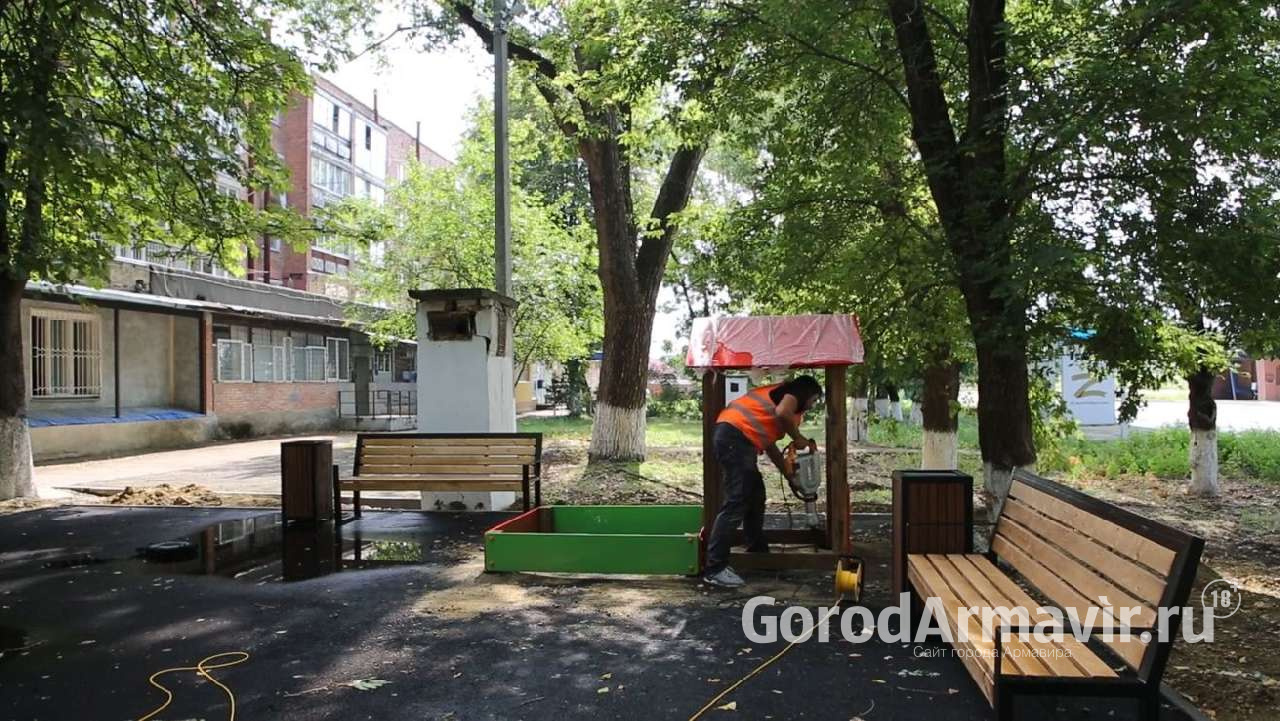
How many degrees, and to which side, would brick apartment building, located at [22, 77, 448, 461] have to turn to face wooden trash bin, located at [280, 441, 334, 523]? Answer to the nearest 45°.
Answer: approximately 45° to its right

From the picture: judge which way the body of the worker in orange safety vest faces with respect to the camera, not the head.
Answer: to the viewer's right

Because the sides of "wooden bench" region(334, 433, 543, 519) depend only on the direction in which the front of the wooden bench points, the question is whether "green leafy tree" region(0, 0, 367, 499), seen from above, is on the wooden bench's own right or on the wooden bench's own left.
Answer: on the wooden bench's own right

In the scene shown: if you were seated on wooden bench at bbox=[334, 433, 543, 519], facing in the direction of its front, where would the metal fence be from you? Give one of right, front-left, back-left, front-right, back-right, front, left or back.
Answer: back

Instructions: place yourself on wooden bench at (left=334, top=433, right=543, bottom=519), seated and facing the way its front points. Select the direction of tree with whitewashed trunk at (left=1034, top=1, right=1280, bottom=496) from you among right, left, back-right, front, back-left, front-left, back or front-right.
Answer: front-left

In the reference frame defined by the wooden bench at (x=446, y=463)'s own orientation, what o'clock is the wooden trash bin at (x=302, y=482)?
The wooden trash bin is roughly at 3 o'clock from the wooden bench.

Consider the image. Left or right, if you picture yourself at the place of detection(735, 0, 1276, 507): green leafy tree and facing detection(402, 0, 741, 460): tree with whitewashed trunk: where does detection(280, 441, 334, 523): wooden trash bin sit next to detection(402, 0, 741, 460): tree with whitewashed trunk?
left

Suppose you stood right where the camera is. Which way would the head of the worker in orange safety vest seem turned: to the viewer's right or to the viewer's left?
to the viewer's right

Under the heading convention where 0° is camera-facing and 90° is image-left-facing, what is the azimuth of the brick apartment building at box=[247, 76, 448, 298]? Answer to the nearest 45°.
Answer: approximately 315°

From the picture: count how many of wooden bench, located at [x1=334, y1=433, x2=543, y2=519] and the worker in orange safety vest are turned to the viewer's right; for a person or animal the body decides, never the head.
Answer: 1

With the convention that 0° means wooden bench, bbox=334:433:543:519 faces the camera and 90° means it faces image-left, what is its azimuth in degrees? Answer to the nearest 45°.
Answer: approximately 0°

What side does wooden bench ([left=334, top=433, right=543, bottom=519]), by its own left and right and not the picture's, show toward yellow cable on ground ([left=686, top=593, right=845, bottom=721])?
front

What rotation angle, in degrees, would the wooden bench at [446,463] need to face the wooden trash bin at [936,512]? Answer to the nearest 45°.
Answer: approximately 45° to its left
